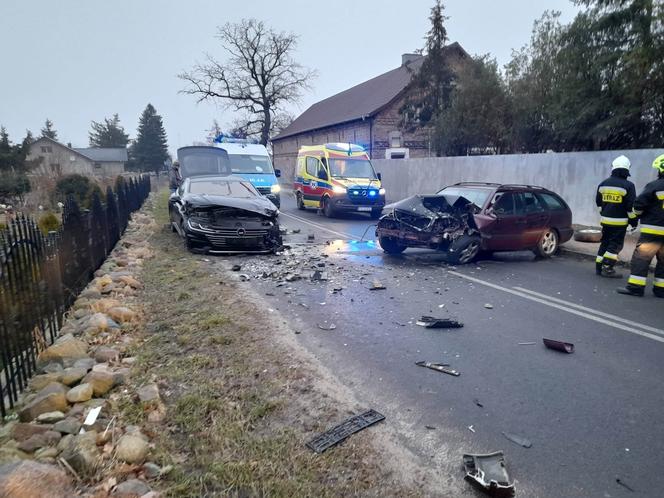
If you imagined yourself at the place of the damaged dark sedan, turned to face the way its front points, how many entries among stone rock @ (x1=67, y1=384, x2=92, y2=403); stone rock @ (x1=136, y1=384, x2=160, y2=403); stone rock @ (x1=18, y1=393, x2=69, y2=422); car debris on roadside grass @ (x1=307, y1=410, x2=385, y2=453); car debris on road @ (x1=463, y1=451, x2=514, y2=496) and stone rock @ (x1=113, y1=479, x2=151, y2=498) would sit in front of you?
6

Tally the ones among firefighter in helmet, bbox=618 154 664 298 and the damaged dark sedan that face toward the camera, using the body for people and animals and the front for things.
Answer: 1

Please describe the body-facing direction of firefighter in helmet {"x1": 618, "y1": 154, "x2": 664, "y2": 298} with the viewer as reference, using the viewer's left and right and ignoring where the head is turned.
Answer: facing away from the viewer and to the left of the viewer

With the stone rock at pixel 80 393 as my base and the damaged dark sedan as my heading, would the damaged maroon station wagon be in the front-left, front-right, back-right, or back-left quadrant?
front-right

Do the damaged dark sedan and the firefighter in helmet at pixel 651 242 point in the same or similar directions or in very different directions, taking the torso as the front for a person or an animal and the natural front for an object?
very different directions

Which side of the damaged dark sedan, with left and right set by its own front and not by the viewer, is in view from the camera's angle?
front

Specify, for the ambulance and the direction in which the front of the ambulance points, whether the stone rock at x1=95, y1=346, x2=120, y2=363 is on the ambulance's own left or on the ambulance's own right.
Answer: on the ambulance's own right

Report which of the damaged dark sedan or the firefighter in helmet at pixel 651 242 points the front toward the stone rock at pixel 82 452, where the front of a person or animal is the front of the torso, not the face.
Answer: the damaged dark sedan

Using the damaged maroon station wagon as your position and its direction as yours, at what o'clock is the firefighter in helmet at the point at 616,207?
The firefighter in helmet is roughly at 8 o'clock from the damaged maroon station wagon.

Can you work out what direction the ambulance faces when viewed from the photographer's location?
facing the viewer and to the right of the viewer

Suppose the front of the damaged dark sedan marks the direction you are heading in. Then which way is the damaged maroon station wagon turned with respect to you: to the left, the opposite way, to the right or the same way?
to the right

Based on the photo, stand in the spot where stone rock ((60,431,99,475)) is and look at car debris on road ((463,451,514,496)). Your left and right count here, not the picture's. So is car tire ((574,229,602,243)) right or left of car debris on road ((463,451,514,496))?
left

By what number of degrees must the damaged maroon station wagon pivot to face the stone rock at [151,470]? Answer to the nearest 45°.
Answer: approximately 45° to its left

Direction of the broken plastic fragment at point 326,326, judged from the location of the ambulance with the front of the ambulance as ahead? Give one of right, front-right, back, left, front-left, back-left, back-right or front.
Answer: front-right

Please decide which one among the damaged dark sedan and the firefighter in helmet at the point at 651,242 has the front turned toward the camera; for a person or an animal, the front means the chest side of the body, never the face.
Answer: the damaged dark sedan

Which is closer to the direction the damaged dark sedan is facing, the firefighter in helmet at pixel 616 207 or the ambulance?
the firefighter in helmet

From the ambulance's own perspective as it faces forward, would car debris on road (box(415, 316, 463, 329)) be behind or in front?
in front

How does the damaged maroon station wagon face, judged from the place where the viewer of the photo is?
facing the viewer and to the left of the viewer

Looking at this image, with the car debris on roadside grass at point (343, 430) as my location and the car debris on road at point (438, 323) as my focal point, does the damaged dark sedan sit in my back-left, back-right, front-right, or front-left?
front-left

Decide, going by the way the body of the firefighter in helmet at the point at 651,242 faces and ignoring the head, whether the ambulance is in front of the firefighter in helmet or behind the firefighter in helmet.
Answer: in front

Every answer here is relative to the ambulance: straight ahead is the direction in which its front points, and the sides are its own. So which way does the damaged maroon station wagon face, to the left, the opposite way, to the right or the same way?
to the right
